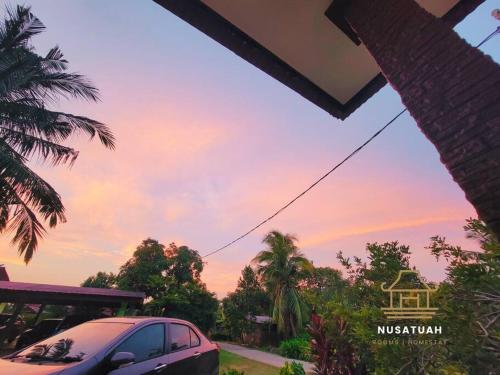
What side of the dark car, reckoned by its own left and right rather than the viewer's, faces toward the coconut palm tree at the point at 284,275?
back

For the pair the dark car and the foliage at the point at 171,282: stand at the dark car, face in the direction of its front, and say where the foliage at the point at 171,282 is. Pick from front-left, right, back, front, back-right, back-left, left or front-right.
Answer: back-right

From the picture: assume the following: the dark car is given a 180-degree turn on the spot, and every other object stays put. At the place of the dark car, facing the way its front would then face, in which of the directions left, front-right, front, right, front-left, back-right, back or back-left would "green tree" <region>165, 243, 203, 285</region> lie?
front-left

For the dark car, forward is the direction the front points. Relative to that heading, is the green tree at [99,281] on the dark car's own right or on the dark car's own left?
on the dark car's own right

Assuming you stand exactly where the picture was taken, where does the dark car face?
facing the viewer and to the left of the viewer

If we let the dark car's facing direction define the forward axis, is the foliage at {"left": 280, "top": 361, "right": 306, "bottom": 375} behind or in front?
behind
